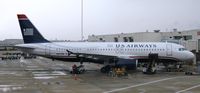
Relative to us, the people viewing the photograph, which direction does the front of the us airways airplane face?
facing to the right of the viewer
